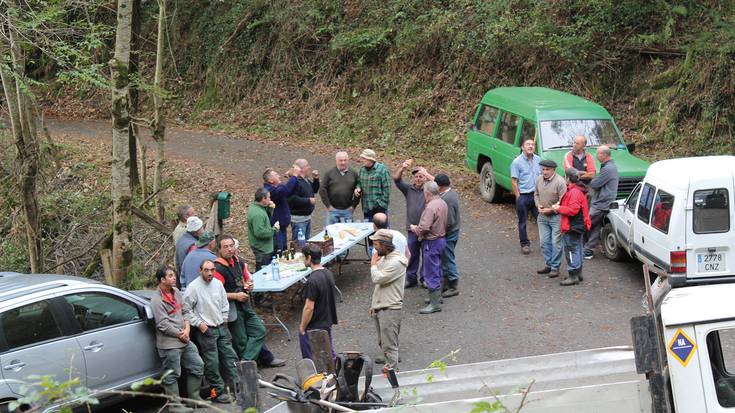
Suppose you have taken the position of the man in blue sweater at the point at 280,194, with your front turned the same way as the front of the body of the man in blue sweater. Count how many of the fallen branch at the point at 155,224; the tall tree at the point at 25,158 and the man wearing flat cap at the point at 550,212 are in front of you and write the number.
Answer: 1

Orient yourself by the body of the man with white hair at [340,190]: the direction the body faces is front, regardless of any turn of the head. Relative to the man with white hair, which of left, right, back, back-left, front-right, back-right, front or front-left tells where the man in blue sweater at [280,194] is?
front-right

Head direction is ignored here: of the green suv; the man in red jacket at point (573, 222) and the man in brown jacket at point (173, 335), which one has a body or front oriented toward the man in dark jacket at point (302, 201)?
the man in red jacket

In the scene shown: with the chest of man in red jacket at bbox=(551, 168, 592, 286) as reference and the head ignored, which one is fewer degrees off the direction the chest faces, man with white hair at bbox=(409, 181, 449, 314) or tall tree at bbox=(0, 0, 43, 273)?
the tall tree

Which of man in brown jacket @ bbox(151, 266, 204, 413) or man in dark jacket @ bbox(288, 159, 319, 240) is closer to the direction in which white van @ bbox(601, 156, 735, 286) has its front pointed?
the man in dark jacket

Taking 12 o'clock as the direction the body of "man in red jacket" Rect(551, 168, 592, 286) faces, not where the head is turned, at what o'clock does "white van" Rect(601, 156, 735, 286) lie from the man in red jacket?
The white van is roughly at 5 o'clock from the man in red jacket.

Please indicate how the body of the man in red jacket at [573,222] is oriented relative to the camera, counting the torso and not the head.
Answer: to the viewer's left

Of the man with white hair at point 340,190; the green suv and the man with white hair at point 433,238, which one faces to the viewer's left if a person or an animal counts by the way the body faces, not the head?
the man with white hair at point 433,238

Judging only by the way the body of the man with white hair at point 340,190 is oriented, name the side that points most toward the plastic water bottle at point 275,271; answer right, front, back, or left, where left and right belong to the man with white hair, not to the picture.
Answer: front

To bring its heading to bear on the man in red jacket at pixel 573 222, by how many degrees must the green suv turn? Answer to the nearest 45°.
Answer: approximately 45° to its right

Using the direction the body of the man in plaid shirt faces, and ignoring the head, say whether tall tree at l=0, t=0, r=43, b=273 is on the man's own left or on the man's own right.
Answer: on the man's own right

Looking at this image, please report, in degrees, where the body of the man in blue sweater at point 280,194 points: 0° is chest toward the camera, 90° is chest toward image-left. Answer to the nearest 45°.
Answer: approximately 270°

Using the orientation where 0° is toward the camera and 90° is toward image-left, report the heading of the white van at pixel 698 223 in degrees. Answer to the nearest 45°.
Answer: approximately 135°
